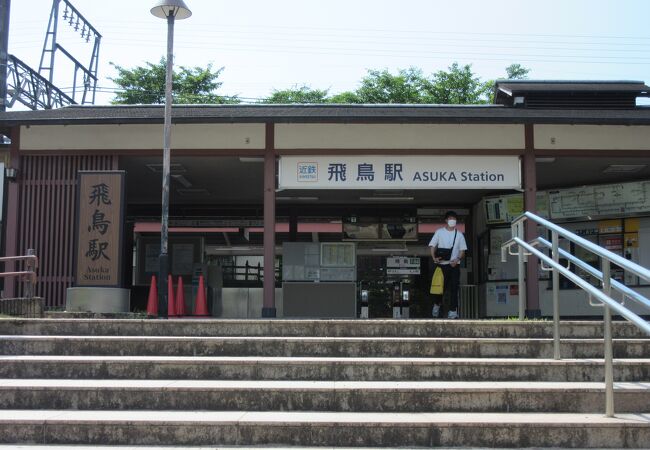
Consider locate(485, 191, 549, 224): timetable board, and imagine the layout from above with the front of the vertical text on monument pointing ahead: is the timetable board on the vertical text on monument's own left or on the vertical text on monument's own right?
on the vertical text on monument's own left

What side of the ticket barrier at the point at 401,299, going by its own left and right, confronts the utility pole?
right

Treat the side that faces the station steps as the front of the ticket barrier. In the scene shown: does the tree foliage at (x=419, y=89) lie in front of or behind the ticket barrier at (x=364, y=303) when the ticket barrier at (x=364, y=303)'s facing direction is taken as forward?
behind

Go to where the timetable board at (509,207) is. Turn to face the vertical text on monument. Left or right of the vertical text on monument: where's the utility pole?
right

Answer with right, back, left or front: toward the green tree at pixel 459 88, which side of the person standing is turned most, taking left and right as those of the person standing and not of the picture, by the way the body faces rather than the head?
back

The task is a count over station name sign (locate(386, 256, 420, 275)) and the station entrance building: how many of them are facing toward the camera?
2

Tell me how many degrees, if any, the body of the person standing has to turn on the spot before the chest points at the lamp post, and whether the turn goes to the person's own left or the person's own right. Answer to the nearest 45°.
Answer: approximately 90° to the person's own right

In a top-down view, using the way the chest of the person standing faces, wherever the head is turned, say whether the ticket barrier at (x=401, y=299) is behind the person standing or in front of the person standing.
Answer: behind
